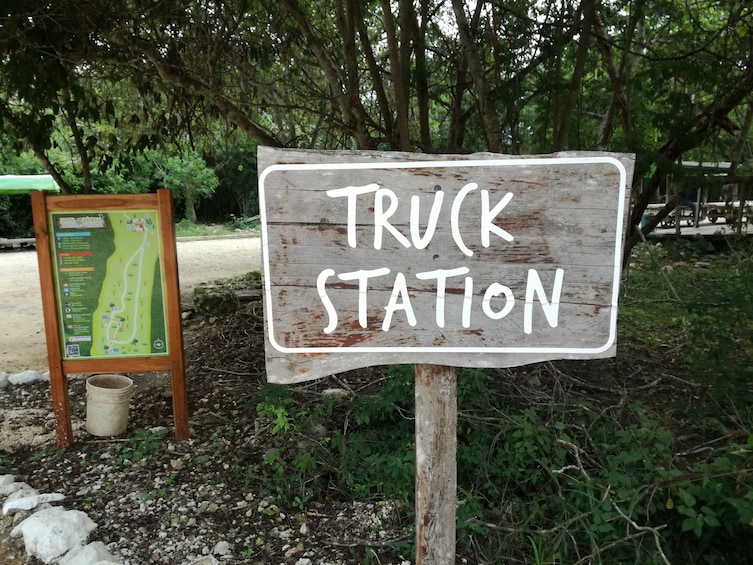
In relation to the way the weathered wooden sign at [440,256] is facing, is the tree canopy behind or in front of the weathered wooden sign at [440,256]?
behind

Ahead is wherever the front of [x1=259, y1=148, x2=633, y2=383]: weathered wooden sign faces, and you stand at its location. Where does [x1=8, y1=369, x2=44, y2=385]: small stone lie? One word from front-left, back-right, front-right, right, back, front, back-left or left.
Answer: back-right

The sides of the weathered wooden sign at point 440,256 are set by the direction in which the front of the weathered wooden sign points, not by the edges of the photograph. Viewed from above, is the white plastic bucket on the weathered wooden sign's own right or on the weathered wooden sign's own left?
on the weathered wooden sign's own right

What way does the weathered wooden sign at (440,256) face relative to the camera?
toward the camera

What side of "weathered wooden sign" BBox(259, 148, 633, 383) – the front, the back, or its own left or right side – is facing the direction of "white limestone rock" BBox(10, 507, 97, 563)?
right

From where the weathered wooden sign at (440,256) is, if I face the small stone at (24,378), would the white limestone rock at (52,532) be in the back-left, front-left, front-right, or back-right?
front-left
